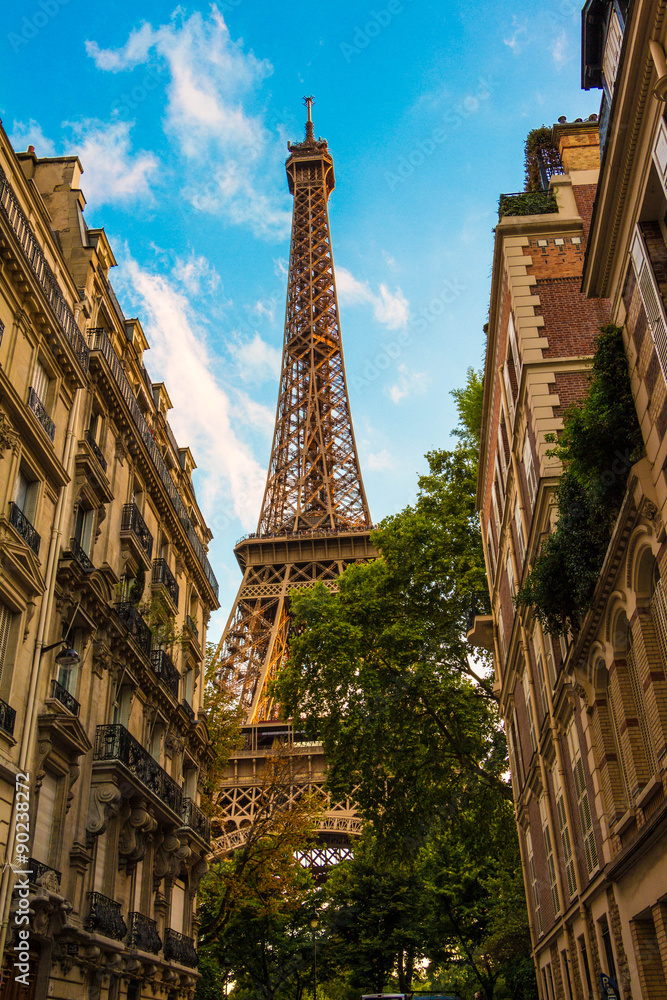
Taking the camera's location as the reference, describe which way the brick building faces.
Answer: facing to the left of the viewer

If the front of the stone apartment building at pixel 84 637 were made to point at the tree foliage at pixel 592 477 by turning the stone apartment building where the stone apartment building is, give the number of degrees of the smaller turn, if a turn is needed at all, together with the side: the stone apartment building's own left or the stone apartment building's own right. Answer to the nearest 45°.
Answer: approximately 45° to the stone apartment building's own right

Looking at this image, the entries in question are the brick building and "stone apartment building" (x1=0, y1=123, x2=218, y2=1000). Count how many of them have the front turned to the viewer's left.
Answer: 1

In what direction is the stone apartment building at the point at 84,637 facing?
to the viewer's right

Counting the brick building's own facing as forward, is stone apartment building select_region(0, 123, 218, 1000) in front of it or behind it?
in front
